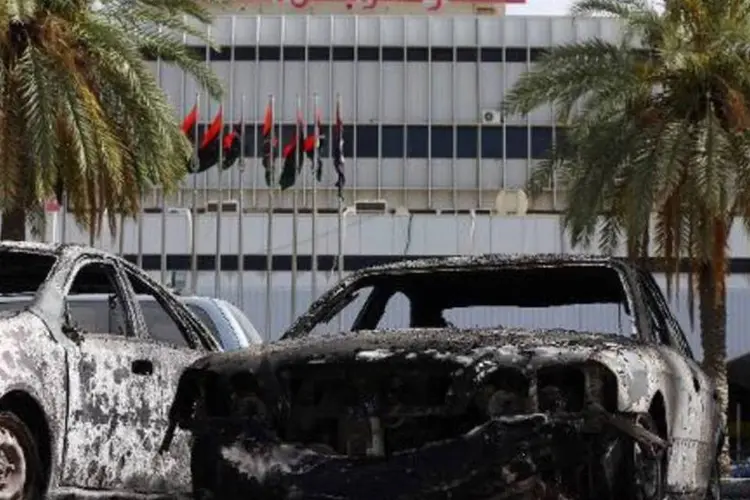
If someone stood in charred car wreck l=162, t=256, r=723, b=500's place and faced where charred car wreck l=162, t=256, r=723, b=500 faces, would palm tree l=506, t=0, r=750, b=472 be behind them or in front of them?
behind

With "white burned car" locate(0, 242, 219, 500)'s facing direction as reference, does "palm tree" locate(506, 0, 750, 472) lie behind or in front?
behind

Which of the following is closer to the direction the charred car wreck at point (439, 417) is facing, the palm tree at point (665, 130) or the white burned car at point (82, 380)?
the white burned car

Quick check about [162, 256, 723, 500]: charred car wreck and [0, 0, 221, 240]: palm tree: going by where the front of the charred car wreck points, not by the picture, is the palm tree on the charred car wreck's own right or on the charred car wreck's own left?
on the charred car wreck's own right

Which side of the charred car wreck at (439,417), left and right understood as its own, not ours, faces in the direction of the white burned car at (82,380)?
right

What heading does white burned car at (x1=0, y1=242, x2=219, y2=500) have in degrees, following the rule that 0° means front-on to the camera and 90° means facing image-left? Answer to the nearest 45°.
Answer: approximately 45°
